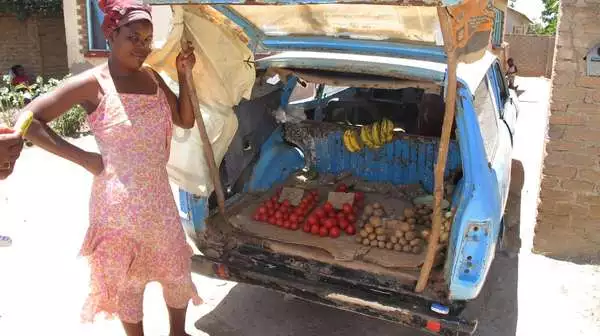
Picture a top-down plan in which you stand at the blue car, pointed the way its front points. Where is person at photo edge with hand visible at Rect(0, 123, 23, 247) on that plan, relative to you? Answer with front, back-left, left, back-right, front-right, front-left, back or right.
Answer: back

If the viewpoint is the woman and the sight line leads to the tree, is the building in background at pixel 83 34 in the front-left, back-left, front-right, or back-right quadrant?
front-left

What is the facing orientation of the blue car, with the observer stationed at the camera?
facing away from the viewer and to the right of the viewer
